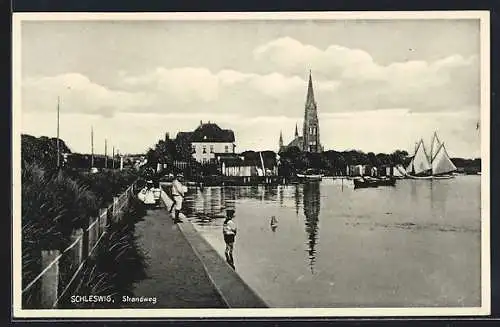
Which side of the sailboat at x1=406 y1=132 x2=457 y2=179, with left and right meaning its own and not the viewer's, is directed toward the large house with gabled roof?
front

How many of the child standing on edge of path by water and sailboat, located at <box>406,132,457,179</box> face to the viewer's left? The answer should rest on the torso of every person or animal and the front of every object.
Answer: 1

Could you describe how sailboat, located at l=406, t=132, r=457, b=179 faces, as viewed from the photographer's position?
facing to the left of the viewer

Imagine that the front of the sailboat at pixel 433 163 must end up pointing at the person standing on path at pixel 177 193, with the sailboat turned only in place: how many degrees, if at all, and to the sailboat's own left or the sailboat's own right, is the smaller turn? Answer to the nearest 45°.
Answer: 0° — it already faces them
